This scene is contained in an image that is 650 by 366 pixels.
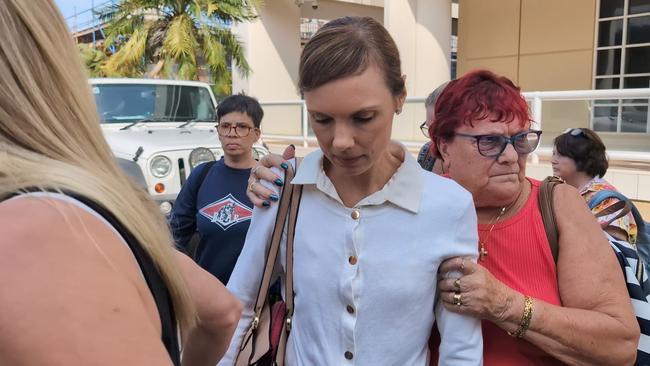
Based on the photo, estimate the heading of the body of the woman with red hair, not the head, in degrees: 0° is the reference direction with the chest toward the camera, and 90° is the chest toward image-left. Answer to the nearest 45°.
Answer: approximately 45°

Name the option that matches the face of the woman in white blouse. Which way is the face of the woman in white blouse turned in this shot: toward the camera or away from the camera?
toward the camera

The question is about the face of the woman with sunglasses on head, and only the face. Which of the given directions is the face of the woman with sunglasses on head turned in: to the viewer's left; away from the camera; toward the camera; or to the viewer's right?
to the viewer's left

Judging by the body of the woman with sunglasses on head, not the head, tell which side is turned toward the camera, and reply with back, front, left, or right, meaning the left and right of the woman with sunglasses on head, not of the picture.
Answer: left

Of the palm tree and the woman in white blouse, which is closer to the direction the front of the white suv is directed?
the woman in white blouse

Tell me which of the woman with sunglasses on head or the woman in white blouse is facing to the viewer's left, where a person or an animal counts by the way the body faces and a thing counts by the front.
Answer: the woman with sunglasses on head

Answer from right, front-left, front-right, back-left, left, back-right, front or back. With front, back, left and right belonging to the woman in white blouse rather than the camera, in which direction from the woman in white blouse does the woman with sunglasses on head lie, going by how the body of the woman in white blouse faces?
back-left

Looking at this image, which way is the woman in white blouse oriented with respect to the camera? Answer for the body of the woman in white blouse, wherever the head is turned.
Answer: toward the camera

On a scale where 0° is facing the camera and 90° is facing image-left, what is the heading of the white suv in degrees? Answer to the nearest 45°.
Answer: approximately 315°

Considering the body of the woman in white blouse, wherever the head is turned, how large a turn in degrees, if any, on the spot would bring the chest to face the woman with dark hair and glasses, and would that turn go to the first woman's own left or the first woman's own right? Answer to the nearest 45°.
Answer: approximately 135° to the first woman's own right

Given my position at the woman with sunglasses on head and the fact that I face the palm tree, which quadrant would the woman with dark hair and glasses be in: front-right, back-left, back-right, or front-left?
front-left

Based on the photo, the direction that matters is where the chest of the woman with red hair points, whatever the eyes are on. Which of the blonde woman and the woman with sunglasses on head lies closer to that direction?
the blonde woman

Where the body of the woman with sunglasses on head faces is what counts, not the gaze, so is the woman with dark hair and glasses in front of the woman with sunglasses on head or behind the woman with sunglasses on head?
in front

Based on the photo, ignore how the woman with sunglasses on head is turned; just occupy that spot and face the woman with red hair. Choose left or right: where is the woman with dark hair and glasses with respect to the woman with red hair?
right

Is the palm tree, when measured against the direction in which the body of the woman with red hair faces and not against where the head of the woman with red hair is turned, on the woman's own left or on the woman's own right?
on the woman's own right

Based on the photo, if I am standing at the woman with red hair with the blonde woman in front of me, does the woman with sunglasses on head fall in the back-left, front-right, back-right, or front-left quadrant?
back-right
